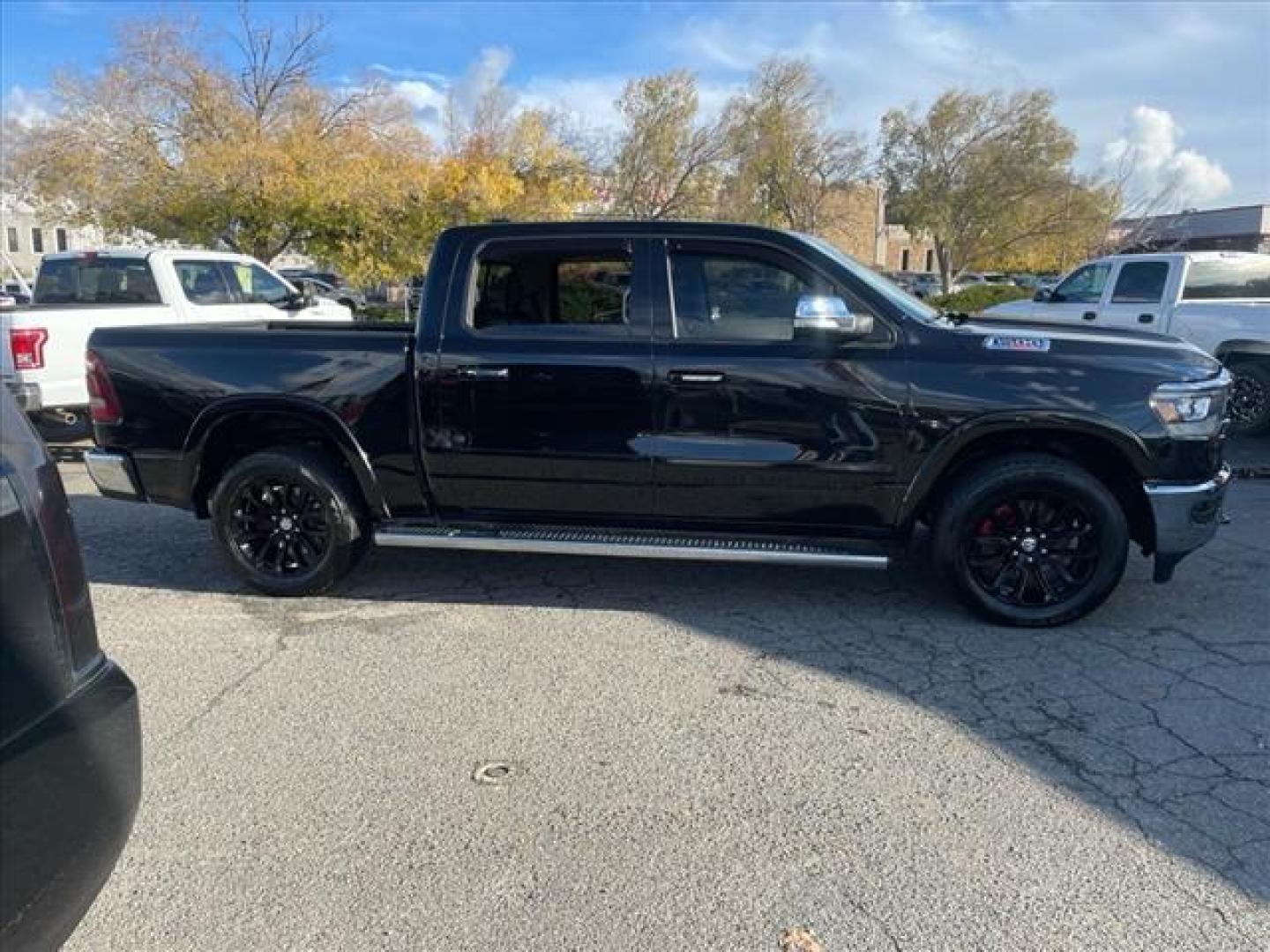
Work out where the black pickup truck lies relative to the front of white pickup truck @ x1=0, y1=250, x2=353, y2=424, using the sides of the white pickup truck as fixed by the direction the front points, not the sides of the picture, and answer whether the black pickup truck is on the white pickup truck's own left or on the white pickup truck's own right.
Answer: on the white pickup truck's own right

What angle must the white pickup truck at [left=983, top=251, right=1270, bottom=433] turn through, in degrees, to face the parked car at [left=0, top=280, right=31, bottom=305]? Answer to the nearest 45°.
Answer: approximately 45° to its left

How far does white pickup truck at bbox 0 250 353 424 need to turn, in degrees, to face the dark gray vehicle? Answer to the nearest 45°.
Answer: approximately 135° to its right

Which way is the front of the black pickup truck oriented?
to the viewer's right

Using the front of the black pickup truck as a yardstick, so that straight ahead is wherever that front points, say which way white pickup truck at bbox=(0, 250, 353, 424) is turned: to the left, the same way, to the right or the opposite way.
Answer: to the left

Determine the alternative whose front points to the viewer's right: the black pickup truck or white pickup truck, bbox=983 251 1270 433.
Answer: the black pickup truck

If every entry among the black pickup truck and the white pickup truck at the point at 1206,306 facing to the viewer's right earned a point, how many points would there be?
1

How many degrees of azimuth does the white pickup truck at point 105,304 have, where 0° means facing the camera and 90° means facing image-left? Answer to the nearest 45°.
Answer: approximately 225°

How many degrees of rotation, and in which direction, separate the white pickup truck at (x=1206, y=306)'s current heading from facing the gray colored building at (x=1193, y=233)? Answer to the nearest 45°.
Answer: approximately 45° to its right

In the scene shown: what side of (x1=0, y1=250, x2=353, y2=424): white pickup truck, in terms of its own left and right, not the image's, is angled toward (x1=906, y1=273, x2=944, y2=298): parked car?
front

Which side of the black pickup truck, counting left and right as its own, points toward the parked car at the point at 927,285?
left

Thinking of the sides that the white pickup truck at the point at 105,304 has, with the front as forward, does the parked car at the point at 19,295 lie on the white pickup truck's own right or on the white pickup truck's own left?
on the white pickup truck's own left

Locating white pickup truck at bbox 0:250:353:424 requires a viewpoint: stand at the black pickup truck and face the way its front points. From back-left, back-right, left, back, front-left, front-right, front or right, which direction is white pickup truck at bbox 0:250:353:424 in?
back-left

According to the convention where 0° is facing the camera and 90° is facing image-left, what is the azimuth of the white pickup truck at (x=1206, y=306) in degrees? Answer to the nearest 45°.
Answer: approximately 135°
